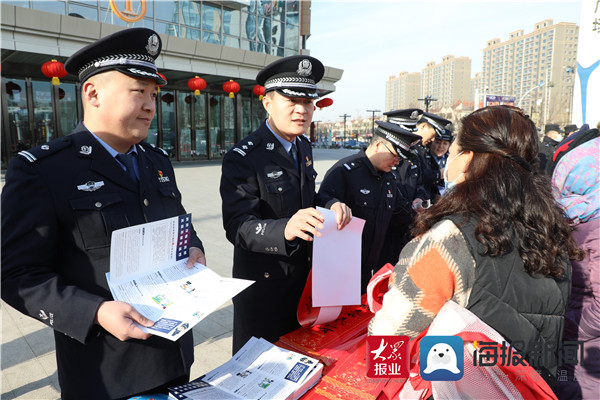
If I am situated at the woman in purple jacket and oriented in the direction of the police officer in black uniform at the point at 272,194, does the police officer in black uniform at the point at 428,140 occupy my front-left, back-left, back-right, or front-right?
front-right

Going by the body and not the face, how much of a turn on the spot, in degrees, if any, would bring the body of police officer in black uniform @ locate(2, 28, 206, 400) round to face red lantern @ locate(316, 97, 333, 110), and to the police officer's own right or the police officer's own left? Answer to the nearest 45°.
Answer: approximately 90° to the police officer's own left

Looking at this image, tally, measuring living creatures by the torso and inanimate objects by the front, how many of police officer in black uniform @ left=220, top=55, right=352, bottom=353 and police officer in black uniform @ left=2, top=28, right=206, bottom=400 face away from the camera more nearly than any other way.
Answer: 0

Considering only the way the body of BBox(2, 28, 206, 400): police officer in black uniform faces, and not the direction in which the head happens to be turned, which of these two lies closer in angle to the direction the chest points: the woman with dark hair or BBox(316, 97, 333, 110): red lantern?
the woman with dark hair

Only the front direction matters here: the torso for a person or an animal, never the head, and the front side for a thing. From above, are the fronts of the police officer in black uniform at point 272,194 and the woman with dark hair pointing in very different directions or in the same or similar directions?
very different directions

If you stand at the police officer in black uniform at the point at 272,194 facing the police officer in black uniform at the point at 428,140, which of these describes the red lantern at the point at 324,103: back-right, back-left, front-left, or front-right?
front-left

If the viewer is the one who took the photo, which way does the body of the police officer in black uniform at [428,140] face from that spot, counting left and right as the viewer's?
facing the viewer and to the right of the viewer

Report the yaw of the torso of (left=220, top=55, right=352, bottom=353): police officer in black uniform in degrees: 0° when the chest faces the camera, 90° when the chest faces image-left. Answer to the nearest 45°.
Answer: approximately 315°

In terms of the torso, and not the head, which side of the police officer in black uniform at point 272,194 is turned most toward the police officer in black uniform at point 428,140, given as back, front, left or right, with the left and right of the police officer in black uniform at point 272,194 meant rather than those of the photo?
left

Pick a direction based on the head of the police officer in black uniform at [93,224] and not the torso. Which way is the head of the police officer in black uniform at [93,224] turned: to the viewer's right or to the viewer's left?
to the viewer's right

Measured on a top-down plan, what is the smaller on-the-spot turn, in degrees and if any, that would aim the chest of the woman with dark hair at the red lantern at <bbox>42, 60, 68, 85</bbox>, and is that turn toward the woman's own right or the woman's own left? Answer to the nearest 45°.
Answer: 0° — they already face it

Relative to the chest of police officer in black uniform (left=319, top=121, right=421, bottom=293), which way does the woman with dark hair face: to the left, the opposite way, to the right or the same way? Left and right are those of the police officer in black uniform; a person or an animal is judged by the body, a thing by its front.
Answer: the opposite way

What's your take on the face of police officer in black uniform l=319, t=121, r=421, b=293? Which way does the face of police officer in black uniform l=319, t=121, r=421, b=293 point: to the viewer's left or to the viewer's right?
to the viewer's right

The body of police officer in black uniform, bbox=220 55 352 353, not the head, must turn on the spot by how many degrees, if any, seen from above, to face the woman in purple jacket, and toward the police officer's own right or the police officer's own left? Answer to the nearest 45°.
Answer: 0° — they already face them

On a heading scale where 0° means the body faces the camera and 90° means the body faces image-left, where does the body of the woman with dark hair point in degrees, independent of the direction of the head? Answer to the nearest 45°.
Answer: approximately 135°
